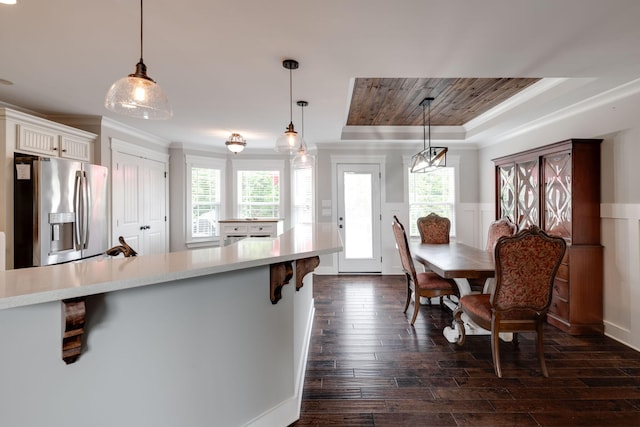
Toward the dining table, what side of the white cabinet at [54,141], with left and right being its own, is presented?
front

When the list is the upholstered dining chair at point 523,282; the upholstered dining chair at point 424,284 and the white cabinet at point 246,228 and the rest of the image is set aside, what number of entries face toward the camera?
1

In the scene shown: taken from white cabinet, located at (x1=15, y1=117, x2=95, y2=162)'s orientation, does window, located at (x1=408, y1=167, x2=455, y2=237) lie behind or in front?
in front

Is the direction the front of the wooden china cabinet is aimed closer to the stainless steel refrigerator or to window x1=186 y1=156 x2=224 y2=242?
the stainless steel refrigerator

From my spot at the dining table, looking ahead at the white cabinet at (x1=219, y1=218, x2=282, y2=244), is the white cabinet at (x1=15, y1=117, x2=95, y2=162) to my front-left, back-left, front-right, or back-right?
front-left

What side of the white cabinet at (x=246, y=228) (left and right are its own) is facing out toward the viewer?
front

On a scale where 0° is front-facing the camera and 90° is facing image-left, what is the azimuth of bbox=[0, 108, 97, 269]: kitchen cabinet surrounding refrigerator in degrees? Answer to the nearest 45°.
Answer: approximately 315°

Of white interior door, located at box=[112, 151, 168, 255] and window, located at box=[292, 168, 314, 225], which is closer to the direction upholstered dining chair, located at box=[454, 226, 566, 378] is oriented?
the window

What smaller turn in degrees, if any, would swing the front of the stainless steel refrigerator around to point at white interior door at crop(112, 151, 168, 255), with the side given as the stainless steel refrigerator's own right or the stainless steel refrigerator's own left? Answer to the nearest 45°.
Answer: approximately 90° to the stainless steel refrigerator's own left

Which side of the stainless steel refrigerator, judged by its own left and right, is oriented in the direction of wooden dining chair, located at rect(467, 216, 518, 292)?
front

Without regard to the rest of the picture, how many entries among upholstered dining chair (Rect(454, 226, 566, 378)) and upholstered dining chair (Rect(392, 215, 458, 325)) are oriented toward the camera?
0

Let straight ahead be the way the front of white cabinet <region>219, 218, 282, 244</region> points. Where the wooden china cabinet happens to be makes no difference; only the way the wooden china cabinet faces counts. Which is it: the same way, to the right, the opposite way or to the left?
to the right

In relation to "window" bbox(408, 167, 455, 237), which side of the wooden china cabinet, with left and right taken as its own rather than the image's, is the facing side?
right

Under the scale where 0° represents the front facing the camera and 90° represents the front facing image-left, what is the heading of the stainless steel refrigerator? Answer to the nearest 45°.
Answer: approximately 315°

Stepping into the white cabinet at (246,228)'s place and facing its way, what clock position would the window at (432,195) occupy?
The window is roughly at 9 o'clock from the white cabinet.

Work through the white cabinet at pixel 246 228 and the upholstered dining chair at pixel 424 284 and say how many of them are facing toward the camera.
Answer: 1

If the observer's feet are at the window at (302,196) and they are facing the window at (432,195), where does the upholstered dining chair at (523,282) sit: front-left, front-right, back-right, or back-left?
front-right

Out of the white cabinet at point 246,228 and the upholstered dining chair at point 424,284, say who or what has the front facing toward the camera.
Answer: the white cabinet
